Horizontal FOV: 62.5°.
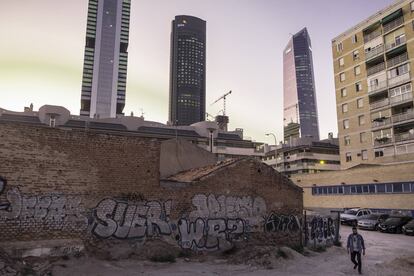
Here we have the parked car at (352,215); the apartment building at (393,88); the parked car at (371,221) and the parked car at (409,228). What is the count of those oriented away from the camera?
0

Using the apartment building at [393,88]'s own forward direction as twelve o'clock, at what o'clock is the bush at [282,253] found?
The bush is roughly at 11 o'clock from the apartment building.

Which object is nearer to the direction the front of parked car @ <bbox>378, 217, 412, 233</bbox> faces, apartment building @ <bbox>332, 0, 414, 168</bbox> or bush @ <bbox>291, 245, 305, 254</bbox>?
the bush

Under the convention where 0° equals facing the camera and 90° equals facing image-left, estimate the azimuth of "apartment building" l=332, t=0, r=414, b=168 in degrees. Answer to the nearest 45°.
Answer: approximately 45°

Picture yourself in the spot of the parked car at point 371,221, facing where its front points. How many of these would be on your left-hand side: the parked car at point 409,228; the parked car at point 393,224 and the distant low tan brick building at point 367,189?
2

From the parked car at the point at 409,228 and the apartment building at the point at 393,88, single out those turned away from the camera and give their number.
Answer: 0

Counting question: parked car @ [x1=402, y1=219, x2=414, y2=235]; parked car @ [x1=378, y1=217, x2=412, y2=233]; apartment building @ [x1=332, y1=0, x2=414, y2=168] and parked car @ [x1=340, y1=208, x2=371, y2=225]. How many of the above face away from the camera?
0

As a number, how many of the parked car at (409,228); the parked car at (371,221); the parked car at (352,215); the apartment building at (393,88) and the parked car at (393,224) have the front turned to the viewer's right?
0

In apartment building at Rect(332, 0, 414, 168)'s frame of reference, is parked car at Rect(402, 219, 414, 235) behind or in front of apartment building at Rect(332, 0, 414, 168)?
in front

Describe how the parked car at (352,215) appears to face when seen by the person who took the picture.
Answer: facing the viewer and to the left of the viewer

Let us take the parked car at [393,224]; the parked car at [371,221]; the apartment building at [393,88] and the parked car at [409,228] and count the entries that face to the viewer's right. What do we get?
0

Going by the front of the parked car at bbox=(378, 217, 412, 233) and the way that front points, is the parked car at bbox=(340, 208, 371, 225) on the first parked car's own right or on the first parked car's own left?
on the first parked car's own right

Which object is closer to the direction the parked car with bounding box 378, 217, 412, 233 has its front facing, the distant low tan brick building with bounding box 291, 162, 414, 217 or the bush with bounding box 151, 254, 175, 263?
the bush

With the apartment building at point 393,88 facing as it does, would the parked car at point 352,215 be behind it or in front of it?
in front

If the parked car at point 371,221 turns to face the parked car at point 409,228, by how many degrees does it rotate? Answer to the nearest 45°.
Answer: approximately 90° to its left

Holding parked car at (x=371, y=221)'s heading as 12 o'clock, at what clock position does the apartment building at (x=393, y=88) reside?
The apartment building is roughly at 5 o'clock from the parked car.

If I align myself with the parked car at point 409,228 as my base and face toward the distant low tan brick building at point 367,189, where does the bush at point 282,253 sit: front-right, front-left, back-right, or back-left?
back-left

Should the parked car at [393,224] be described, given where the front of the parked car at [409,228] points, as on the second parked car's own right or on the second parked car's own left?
on the second parked car's own right

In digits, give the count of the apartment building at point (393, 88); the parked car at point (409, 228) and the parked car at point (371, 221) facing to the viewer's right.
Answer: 0
